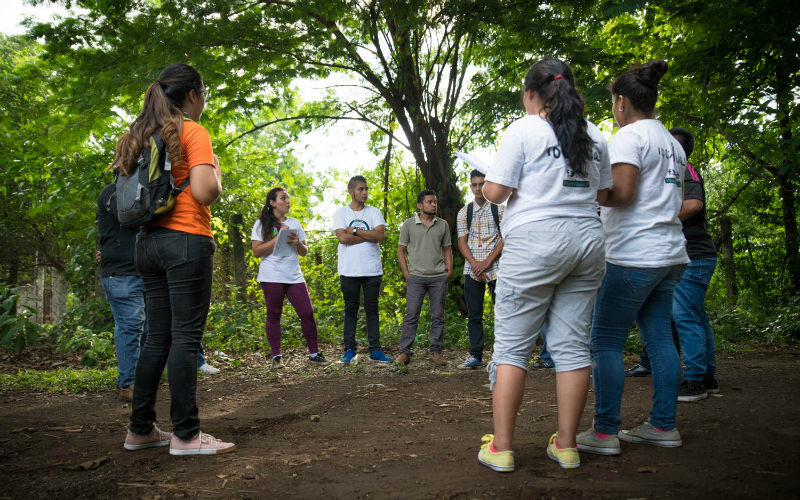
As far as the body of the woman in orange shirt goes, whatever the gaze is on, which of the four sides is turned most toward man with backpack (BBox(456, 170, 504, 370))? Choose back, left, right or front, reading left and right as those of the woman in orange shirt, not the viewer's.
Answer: front

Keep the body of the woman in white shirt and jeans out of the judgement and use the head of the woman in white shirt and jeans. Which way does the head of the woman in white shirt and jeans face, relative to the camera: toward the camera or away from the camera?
away from the camera

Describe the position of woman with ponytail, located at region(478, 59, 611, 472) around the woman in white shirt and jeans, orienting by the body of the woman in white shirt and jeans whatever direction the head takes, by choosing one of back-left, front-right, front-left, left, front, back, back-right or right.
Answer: left

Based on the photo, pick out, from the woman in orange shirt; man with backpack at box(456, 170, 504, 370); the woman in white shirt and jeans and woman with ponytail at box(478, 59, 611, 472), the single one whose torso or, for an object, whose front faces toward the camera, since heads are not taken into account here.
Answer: the man with backpack

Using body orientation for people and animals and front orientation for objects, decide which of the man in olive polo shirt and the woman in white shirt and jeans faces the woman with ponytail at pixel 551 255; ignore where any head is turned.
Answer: the man in olive polo shirt

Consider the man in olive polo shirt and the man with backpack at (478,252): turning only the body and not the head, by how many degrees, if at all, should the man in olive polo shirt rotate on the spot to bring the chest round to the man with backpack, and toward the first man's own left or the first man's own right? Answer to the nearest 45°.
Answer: approximately 45° to the first man's own left

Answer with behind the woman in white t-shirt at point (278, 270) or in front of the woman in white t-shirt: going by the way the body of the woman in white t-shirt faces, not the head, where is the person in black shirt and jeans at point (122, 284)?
in front

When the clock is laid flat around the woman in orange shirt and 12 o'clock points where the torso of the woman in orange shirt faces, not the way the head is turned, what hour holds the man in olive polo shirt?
The man in olive polo shirt is roughly at 12 o'clock from the woman in orange shirt.

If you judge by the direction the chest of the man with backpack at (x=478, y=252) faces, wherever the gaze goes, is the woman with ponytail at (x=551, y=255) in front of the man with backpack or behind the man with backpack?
in front
